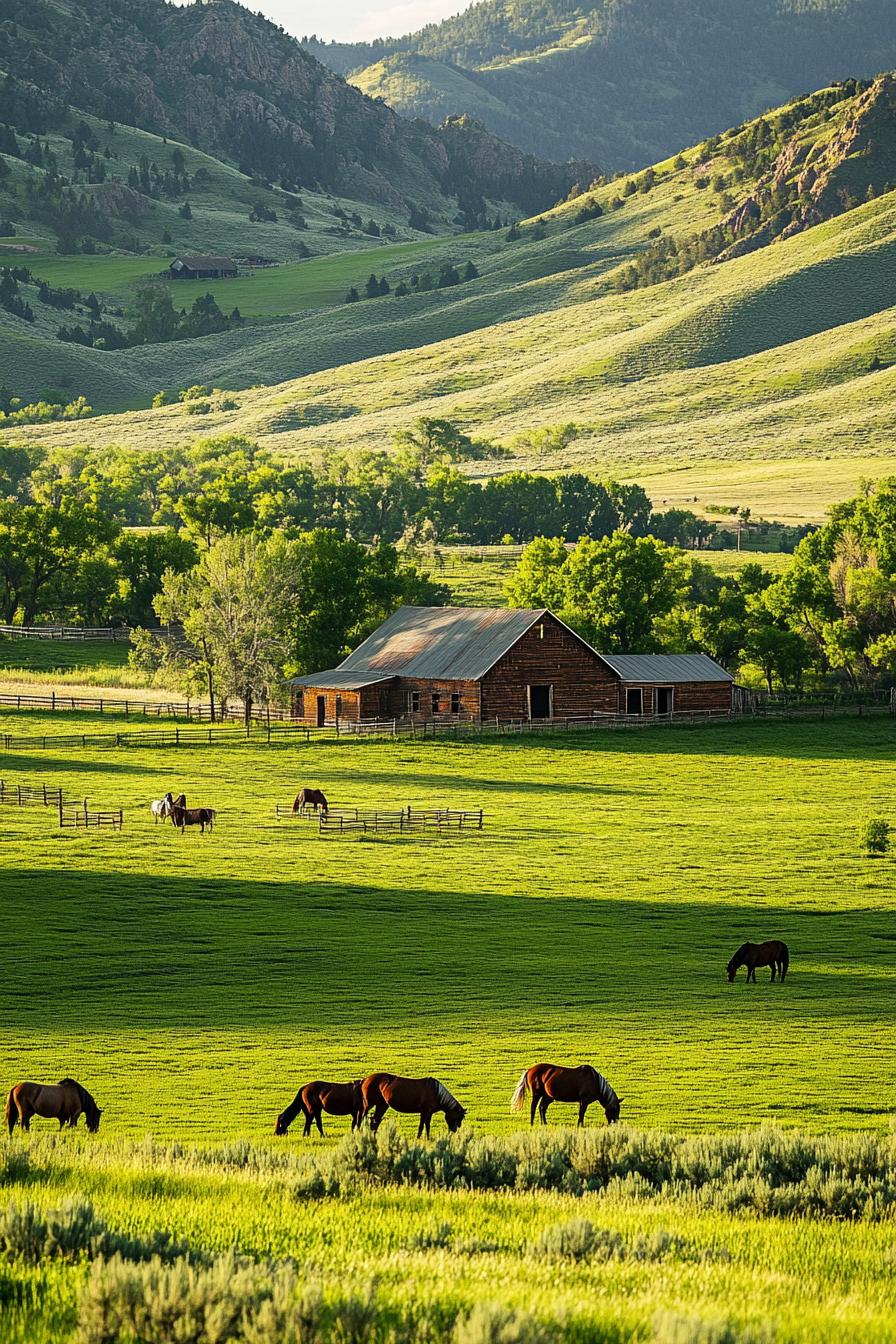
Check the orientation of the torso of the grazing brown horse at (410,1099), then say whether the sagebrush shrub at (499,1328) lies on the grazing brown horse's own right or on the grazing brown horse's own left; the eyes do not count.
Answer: on the grazing brown horse's own right

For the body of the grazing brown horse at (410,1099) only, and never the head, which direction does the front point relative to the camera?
to the viewer's right

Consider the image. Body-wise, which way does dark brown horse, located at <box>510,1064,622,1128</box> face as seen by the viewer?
to the viewer's right

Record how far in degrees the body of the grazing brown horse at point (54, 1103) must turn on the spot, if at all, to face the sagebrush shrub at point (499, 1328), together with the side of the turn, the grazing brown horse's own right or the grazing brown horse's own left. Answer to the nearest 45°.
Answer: approximately 90° to the grazing brown horse's own right

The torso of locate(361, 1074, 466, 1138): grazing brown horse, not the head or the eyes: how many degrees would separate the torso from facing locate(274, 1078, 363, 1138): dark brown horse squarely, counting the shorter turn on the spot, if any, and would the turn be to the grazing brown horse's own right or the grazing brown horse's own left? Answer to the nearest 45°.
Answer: approximately 135° to the grazing brown horse's own left

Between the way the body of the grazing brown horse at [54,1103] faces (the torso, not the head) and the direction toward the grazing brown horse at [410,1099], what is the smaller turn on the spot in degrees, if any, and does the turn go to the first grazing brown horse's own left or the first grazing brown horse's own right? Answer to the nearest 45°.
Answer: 0° — it already faces it

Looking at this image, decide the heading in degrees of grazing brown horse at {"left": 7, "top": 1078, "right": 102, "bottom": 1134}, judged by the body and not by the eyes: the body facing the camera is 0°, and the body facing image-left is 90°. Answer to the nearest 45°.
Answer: approximately 270°

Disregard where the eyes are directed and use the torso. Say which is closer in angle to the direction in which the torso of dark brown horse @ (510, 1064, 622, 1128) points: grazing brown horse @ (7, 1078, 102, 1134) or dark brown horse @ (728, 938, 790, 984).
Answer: the dark brown horse

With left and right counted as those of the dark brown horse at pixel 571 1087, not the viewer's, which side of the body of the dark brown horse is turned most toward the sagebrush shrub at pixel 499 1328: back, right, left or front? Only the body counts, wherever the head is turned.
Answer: right

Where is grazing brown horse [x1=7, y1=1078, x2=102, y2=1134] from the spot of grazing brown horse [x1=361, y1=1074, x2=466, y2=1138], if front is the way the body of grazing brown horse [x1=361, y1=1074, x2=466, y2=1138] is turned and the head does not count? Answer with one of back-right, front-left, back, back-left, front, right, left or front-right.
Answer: back

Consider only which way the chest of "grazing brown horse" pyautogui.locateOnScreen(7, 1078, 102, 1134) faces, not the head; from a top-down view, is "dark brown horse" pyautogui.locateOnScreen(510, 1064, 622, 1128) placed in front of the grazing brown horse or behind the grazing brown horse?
in front

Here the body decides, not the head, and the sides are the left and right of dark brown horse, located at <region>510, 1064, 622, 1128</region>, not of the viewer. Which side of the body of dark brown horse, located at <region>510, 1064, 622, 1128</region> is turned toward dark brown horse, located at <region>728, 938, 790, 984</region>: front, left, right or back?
left
